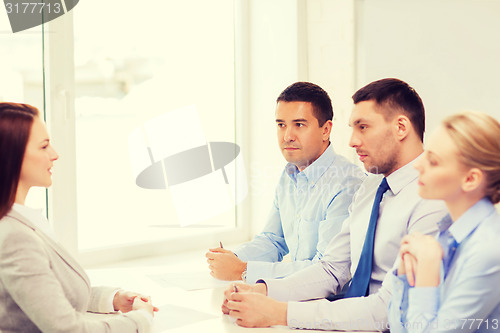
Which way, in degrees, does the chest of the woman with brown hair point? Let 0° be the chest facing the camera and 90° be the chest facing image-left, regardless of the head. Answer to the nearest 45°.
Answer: approximately 270°

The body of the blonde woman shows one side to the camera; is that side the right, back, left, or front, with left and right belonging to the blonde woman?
left

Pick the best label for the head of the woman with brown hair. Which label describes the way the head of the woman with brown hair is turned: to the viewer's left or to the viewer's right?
to the viewer's right

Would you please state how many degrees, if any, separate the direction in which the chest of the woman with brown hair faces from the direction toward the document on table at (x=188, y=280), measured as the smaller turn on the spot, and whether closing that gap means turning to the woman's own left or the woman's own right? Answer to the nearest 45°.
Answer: approximately 45° to the woman's own left

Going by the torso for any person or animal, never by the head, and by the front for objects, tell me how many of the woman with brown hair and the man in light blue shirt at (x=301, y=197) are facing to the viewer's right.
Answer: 1
